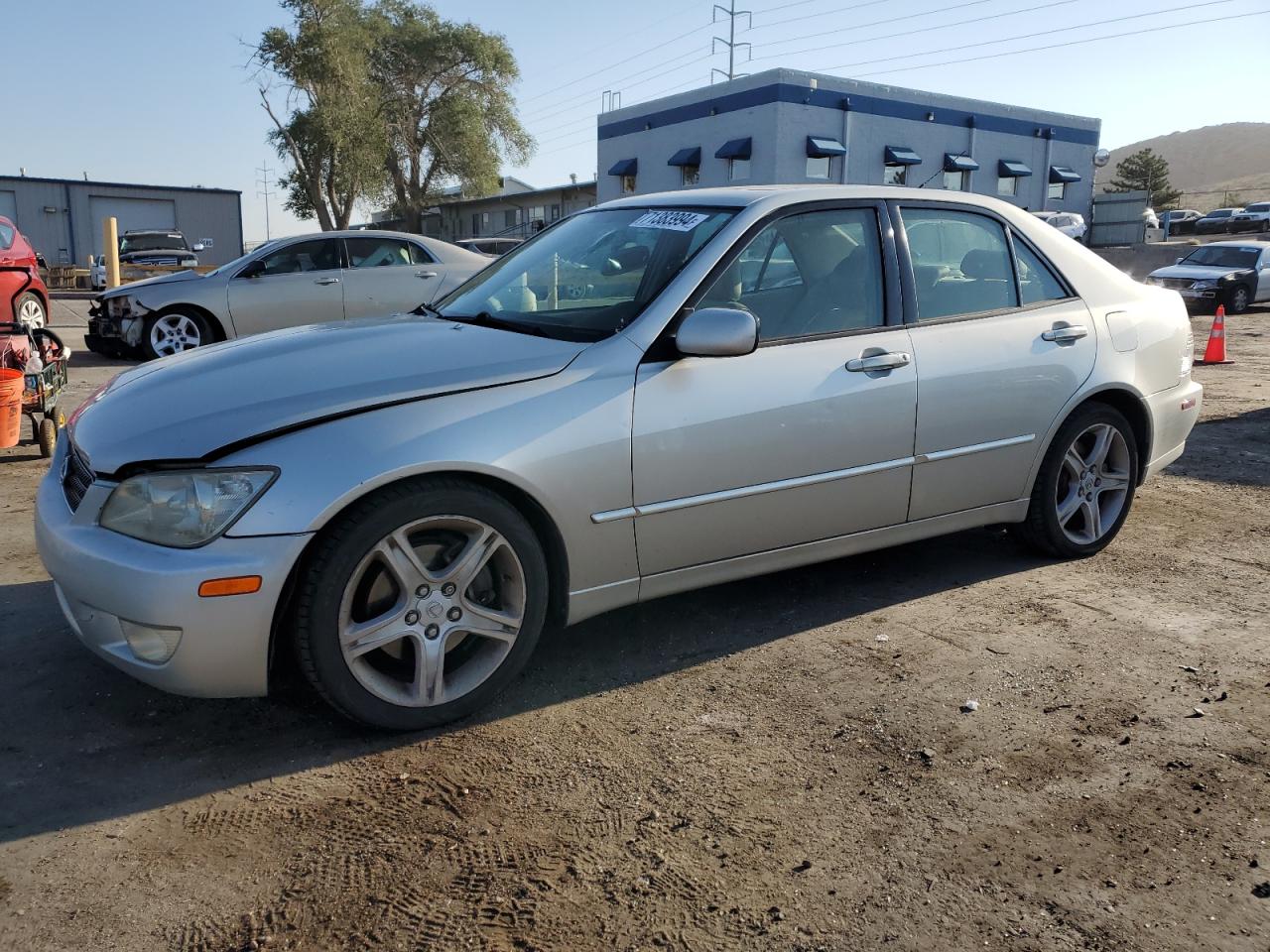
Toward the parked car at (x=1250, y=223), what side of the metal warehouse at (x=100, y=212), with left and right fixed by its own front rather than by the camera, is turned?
left

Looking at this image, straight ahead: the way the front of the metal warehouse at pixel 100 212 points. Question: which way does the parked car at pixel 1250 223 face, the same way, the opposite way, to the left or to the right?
to the right

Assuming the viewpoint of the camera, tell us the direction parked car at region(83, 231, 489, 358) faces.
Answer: facing to the left of the viewer

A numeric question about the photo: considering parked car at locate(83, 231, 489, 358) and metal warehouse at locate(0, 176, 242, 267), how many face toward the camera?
1

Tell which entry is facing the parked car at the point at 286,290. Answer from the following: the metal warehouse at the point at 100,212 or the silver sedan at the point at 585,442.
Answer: the metal warehouse

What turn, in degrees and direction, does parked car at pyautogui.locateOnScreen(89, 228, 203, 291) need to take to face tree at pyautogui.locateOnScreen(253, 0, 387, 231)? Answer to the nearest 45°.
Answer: approximately 135° to its left

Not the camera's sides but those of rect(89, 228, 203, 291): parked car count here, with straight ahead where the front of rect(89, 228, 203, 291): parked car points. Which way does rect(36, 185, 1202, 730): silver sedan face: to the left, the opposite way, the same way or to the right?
to the right

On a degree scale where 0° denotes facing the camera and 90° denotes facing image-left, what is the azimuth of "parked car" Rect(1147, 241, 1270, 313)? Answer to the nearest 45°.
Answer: approximately 45°

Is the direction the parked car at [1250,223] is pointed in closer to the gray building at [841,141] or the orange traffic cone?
the gray building

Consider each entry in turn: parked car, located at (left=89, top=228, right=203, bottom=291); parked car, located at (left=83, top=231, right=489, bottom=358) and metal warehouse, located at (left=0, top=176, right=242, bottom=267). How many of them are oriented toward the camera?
2

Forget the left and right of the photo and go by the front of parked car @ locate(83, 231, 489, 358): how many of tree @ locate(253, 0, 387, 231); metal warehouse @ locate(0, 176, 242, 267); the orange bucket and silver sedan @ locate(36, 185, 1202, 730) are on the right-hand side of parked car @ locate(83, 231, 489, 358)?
2

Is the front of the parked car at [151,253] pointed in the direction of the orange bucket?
yes

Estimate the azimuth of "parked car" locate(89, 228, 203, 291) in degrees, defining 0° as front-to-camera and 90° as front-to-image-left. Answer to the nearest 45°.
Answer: approximately 0°

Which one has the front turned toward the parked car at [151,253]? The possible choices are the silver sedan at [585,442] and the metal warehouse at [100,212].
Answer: the metal warehouse
